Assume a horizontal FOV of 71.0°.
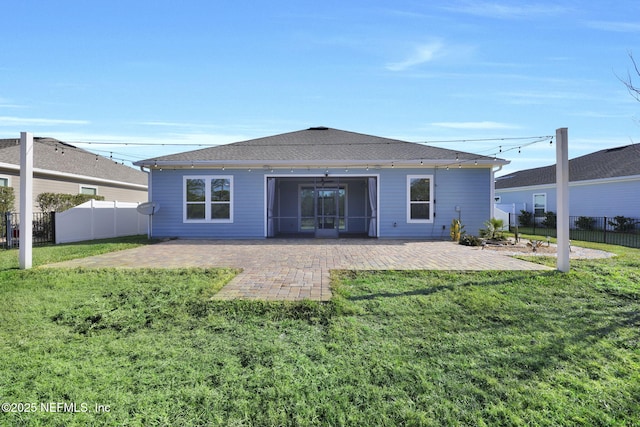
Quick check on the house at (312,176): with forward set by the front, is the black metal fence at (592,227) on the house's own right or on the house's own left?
on the house's own right

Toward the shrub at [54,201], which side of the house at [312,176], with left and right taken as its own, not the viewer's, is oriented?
left

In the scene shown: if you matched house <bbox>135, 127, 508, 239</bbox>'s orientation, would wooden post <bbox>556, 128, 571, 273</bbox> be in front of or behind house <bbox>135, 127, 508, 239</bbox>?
behind

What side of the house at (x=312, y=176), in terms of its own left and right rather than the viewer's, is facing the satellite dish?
left

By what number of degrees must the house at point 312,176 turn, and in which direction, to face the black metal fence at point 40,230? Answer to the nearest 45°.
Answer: approximately 90° to its left

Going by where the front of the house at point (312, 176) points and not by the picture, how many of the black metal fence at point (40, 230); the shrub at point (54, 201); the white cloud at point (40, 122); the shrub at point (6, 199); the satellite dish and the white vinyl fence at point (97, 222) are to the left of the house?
6

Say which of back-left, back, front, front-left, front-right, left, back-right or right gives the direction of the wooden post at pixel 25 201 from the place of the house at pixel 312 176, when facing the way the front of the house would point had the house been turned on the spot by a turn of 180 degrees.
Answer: front-right

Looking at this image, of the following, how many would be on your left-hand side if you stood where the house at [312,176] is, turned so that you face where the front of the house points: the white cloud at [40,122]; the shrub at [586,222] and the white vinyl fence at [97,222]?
2

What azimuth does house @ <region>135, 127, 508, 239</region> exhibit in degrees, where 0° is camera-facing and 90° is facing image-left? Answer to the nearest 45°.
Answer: approximately 180°

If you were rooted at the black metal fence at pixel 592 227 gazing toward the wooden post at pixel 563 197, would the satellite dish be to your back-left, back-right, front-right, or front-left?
front-right
